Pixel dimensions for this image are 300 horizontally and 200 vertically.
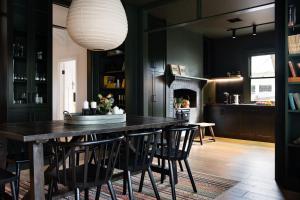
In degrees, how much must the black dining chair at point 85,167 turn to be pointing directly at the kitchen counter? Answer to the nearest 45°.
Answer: approximately 90° to its right

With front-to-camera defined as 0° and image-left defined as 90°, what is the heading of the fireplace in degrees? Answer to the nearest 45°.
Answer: approximately 0°

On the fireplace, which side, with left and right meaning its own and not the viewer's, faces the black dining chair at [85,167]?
front

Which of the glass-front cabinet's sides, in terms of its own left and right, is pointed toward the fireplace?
left

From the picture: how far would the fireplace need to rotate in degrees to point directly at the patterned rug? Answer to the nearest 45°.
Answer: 0° — it already faces it

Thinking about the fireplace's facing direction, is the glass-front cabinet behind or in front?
in front

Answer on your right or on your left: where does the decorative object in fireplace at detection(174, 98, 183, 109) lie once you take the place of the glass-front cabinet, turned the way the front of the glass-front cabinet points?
on your left

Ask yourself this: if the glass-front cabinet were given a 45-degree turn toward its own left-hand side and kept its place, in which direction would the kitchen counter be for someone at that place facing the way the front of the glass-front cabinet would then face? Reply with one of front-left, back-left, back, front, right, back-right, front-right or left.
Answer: front-left

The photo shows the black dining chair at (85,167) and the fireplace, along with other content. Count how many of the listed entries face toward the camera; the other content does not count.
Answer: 1

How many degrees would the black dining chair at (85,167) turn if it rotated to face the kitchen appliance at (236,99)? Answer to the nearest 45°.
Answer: approximately 90° to its right

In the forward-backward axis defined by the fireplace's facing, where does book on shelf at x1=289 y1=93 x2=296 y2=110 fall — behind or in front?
in front

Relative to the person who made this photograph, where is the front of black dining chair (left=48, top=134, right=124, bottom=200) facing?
facing away from the viewer and to the left of the viewer
